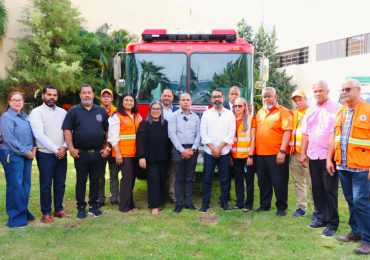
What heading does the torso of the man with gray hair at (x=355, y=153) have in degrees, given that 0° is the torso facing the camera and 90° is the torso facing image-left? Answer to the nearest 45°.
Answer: approximately 45°

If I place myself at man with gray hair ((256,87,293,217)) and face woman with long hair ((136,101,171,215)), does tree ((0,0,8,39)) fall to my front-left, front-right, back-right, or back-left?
front-right

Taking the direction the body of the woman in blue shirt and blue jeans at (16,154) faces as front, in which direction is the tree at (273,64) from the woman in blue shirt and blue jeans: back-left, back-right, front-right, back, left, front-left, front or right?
left

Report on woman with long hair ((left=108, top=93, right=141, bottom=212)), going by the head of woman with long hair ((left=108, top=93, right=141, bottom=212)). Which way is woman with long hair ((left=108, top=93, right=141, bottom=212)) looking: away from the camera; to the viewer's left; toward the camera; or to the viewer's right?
toward the camera

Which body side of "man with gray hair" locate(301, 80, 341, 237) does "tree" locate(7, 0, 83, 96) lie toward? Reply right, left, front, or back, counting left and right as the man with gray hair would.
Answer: right

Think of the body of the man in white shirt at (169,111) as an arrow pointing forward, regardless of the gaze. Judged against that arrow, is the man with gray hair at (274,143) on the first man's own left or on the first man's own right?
on the first man's own left

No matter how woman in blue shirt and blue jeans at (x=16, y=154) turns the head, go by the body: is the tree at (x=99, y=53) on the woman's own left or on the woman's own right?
on the woman's own left

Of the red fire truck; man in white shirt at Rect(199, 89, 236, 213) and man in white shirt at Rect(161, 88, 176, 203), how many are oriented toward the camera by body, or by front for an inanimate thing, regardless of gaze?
3

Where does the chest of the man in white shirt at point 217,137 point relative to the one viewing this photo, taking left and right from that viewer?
facing the viewer

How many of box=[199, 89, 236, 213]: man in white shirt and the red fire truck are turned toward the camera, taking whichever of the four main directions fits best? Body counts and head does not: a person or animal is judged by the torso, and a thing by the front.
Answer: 2

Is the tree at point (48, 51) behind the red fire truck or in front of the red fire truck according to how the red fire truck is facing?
behind

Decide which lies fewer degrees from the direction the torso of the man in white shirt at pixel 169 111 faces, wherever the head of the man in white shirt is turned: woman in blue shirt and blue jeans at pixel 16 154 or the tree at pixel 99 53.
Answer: the woman in blue shirt and blue jeans

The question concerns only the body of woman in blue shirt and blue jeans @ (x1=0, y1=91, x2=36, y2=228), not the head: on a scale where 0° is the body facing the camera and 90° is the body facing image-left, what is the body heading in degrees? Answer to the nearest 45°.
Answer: approximately 315°

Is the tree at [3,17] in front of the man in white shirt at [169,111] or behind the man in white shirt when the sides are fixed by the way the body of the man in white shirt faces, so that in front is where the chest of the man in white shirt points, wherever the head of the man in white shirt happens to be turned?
behind

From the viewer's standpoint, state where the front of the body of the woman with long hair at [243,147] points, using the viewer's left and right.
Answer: facing the viewer and to the left of the viewer

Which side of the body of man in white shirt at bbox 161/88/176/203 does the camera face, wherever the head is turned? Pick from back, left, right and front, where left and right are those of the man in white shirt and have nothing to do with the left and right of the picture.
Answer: front
